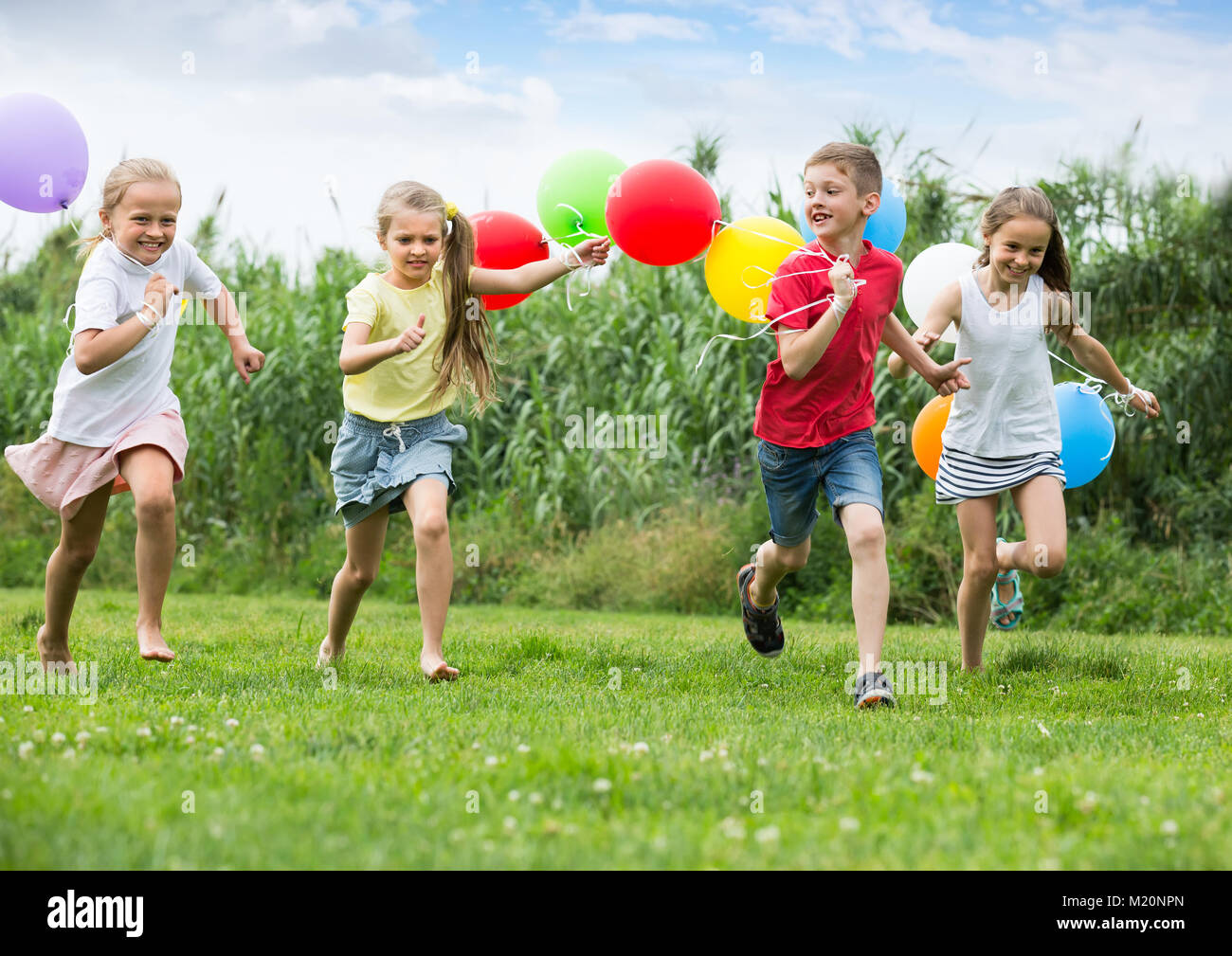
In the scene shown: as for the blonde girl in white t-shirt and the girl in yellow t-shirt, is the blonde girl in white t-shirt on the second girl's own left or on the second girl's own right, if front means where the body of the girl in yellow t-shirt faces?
on the second girl's own right

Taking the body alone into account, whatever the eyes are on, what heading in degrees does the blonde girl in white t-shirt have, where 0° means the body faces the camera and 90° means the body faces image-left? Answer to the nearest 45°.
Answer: approximately 315°

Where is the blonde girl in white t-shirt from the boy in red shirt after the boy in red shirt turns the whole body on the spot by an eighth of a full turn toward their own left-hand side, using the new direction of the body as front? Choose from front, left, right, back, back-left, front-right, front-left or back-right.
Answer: back-right

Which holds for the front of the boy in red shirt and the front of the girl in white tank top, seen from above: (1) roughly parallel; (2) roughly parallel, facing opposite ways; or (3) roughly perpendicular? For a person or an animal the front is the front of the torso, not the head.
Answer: roughly parallel

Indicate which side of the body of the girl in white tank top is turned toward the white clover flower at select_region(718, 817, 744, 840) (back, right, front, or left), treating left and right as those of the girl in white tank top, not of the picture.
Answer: front

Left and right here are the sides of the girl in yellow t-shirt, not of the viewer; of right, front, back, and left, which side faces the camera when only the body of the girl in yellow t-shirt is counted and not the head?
front

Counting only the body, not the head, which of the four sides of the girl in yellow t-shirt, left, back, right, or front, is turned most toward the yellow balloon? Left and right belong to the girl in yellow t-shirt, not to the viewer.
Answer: left

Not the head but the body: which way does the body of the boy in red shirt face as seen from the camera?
toward the camera

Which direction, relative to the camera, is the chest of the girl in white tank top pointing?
toward the camera

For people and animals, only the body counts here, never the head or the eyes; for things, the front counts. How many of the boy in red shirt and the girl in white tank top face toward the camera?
2

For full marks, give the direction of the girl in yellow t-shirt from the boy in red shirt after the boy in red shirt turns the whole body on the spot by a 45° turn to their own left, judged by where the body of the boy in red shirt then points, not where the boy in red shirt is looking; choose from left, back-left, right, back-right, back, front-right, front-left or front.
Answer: back-right

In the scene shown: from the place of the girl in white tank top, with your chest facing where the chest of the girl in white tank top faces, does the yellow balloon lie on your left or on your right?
on your right

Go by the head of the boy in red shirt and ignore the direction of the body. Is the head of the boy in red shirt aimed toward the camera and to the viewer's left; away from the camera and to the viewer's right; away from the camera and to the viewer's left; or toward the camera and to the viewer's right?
toward the camera and to the viewer's left
